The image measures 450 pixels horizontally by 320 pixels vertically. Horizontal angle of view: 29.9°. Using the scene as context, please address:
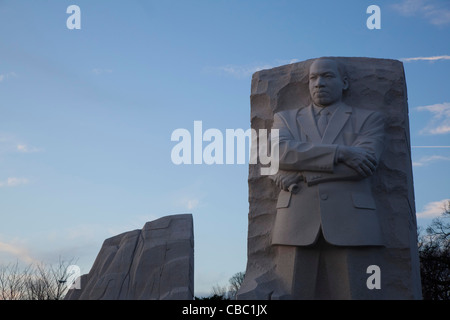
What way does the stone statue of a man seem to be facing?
toward the camera
